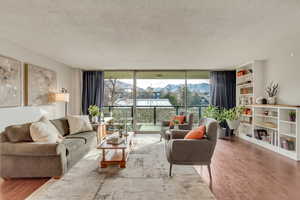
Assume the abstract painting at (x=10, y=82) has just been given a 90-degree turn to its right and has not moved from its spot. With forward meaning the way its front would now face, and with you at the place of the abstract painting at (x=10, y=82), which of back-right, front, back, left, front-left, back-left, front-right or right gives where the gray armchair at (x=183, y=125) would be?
back-left

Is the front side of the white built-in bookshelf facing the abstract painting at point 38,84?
yes

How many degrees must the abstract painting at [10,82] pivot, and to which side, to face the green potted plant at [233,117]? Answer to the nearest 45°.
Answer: approximately 45° to its left

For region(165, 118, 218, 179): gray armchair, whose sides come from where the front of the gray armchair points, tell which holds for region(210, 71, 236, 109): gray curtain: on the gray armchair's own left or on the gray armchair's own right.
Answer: on the gray armchair's own right

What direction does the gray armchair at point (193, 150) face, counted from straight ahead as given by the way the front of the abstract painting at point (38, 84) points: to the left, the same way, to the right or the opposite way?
the opposite way

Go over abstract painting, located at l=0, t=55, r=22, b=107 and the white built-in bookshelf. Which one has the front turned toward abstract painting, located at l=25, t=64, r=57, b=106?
the white built-in bookshelf

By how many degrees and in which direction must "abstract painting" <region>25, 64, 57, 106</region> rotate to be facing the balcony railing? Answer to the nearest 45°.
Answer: approximately 45° to its left

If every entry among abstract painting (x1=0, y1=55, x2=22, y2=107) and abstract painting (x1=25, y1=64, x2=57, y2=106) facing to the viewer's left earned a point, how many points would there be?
0

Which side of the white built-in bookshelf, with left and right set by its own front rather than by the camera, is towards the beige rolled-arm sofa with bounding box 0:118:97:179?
front

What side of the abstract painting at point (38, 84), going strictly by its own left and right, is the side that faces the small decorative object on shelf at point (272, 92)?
front

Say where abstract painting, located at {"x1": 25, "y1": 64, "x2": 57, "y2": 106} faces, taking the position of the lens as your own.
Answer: facing the viewer and to the right of the viewer

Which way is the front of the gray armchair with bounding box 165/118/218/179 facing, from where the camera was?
facing to the left of the viewer

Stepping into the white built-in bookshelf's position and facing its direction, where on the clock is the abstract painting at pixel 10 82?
The abstract painting is roughly at 12 o'clock from the white built-in bookshelf.

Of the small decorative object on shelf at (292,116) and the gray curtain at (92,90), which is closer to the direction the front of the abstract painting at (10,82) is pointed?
the small decorative object on shelf

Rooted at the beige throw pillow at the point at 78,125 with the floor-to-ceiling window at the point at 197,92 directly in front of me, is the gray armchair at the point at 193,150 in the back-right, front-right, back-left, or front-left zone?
front-right

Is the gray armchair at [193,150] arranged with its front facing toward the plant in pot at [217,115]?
no

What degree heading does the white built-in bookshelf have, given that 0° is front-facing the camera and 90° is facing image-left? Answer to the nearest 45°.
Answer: approximately 45°

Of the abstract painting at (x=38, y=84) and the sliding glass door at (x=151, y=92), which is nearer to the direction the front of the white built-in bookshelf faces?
the abstract painting

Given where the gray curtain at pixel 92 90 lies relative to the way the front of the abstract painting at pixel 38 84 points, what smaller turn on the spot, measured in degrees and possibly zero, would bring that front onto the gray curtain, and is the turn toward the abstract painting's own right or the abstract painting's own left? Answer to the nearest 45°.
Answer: approximately 90° to the abstract painting's own left
